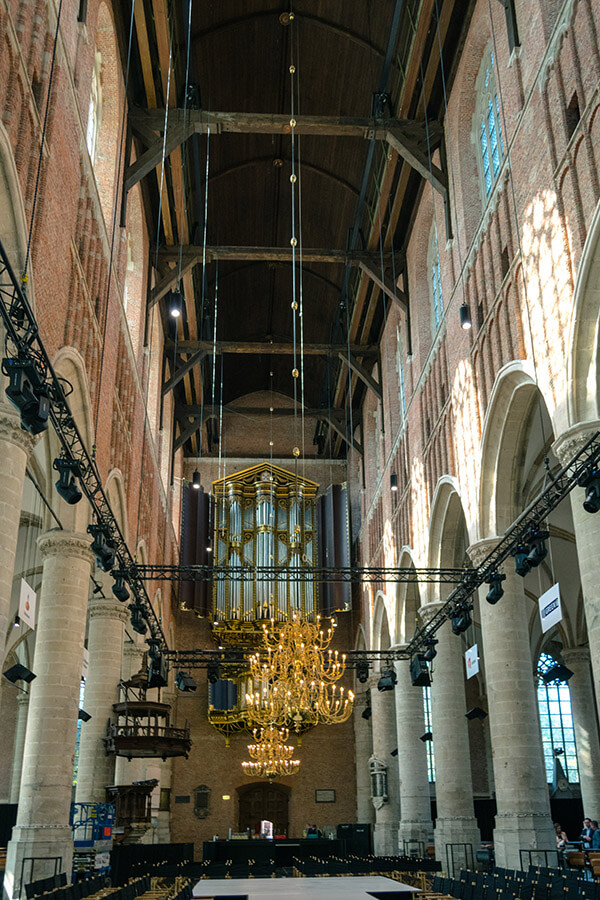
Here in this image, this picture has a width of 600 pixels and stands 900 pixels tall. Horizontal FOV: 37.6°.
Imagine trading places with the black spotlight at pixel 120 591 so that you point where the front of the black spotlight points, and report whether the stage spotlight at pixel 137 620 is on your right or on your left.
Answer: on your left

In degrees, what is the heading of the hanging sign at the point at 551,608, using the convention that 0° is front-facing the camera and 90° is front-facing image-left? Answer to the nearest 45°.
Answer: approximately 45°

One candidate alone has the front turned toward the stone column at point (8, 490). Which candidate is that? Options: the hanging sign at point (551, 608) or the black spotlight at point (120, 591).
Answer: the hanging sign

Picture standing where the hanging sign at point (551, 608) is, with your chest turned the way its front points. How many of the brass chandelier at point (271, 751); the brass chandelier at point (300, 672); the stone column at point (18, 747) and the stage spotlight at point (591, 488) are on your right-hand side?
3

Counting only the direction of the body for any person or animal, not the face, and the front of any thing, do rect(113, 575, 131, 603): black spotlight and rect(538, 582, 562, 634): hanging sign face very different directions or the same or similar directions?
very different directions

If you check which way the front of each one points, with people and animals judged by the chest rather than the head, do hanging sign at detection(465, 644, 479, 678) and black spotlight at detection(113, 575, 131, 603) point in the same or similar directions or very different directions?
very different directions

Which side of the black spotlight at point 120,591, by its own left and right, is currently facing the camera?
right

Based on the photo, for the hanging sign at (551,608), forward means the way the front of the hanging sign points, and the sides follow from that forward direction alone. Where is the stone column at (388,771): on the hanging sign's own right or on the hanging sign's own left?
on the hanging sign's own right

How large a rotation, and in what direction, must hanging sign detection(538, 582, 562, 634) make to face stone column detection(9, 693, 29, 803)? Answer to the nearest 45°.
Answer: approximately 90° to its right

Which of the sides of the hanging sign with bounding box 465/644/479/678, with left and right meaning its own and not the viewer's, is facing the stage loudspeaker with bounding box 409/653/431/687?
right

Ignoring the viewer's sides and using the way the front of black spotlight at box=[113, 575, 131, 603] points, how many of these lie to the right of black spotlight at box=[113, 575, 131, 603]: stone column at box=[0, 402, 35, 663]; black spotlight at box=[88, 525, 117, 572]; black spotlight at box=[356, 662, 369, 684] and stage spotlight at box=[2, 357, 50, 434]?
3

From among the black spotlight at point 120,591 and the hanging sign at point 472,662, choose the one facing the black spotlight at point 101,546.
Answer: the hanging sign

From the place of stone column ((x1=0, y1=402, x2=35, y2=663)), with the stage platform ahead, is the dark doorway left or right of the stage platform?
left

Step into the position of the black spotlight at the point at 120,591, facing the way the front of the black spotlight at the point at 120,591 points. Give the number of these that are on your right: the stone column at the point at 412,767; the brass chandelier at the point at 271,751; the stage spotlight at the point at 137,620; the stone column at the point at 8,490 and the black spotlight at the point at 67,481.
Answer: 2

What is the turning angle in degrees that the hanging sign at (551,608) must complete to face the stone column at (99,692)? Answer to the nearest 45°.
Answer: approximately 90° to its right
